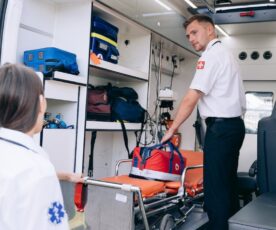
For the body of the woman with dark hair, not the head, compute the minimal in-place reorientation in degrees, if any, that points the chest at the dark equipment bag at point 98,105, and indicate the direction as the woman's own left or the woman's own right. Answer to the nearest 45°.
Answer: approximately 45° to the woman's own left

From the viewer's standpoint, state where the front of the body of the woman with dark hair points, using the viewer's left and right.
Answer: facing away from the viewer and to the right of the viewer

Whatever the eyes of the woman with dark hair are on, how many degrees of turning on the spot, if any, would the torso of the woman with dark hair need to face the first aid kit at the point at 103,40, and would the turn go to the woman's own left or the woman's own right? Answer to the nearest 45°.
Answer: approximately 45° to the woman's own left

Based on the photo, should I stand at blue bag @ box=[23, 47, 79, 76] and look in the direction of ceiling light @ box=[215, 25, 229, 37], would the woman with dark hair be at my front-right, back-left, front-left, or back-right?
back-right

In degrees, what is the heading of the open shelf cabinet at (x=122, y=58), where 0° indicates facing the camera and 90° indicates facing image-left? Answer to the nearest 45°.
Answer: approximately 315°

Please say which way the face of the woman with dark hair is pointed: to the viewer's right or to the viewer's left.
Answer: to the viewer's right

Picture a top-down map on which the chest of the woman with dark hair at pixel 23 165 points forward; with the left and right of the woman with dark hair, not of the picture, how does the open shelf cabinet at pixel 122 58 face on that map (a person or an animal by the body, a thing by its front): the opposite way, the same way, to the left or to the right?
to the right

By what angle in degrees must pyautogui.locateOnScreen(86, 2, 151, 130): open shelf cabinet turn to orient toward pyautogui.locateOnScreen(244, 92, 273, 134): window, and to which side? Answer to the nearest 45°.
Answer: approximately 90° to its left
